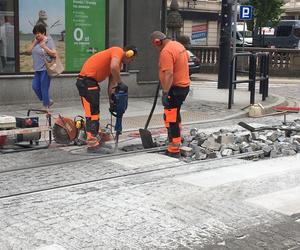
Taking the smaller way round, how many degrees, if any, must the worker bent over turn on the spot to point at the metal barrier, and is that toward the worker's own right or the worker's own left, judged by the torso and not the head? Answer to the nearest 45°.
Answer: approximately 45° to the worker's own left

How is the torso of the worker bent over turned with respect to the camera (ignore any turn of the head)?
to the viewer's right

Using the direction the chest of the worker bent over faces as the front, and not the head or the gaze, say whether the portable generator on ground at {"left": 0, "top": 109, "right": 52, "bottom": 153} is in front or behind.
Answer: behind

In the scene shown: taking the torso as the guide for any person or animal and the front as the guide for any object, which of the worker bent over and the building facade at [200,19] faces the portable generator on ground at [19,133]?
the building facade

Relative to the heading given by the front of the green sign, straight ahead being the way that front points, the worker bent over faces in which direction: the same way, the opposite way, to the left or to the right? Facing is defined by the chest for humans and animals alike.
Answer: to the left

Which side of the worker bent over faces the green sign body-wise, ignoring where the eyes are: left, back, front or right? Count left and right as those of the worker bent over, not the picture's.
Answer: left

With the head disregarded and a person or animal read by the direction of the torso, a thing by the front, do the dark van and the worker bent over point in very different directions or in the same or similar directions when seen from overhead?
same or similar directions

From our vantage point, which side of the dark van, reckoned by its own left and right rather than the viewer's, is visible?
right

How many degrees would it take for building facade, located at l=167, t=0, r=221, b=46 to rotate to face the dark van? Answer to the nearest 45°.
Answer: approximately 45° to its left

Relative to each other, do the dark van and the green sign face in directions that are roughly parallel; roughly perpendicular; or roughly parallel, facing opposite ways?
roughly perpendicular
